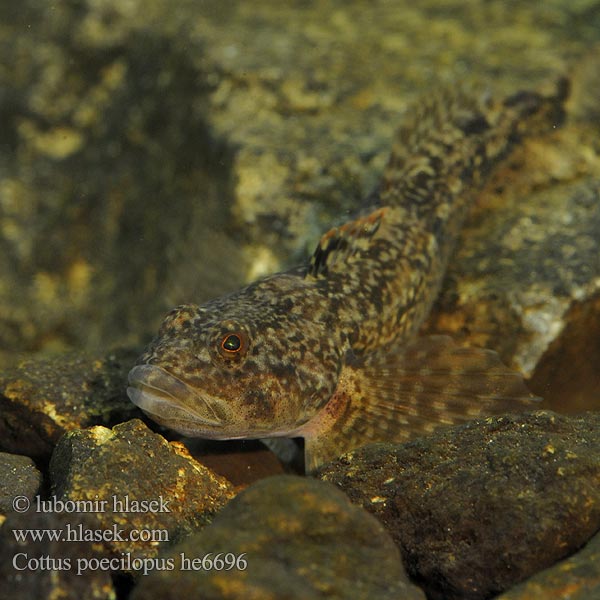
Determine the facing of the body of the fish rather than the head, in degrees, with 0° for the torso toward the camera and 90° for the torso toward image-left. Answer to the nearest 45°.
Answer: approximately 45°

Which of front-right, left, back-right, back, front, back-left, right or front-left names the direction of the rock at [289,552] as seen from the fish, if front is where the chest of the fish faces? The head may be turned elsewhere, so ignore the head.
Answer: front-left
